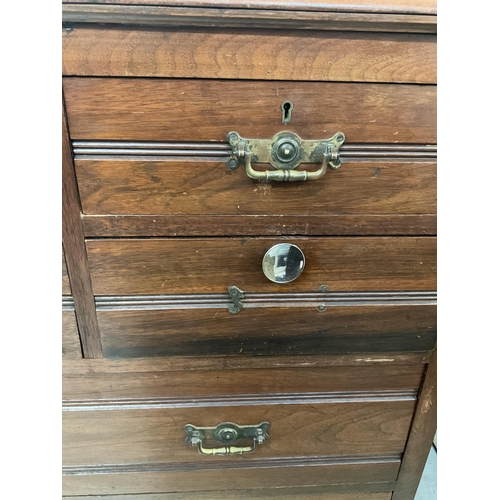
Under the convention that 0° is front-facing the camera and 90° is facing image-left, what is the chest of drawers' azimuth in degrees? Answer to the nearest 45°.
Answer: approximately 0°
